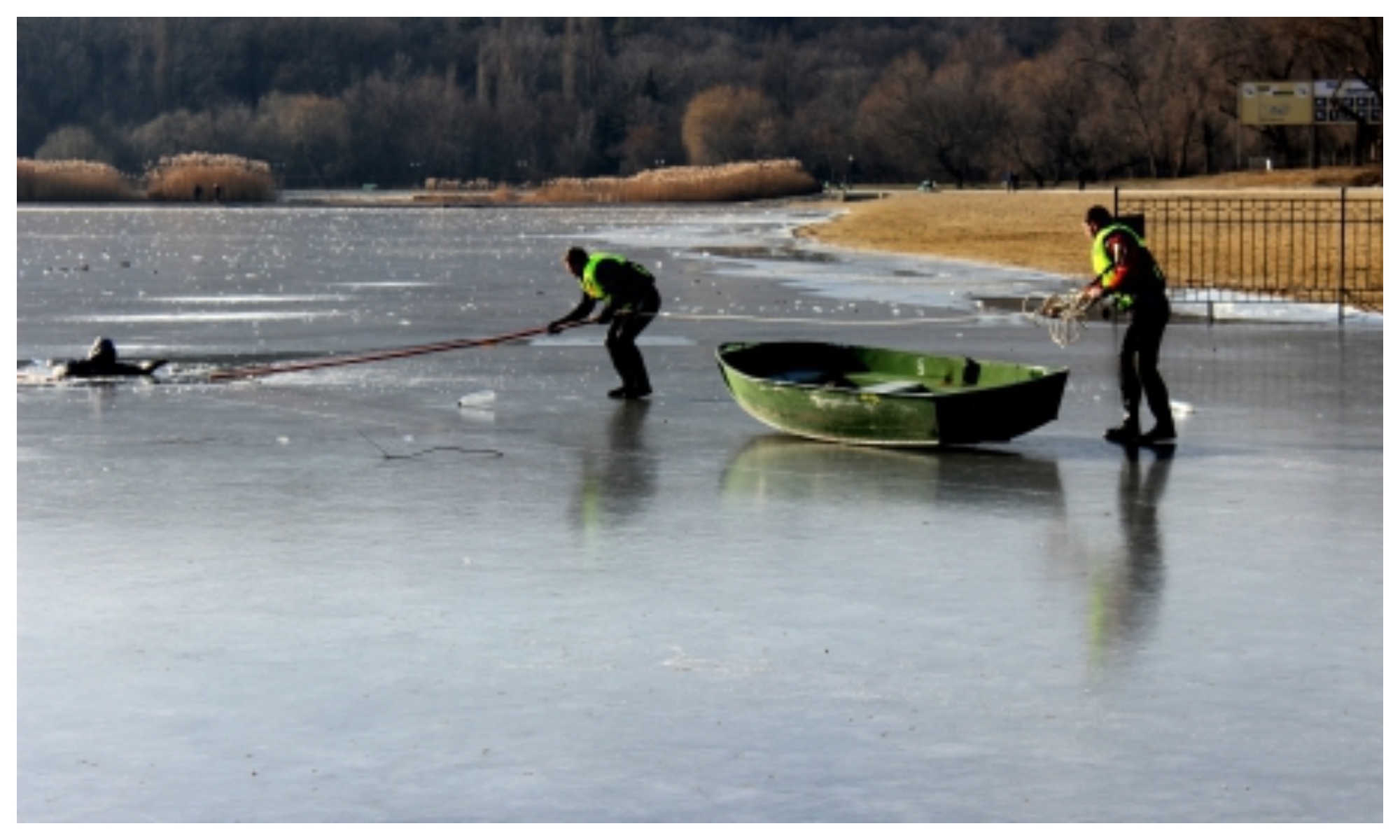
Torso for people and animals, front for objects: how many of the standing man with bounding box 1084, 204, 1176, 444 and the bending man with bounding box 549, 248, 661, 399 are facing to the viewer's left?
2

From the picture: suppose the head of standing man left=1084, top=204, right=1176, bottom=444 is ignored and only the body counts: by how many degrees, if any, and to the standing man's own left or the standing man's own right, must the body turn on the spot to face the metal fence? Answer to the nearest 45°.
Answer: approximately 90° to the standing man's own right

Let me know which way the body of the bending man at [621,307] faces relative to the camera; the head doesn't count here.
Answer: to the viewer's left

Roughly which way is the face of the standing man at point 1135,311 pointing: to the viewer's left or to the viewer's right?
to the viewer's left

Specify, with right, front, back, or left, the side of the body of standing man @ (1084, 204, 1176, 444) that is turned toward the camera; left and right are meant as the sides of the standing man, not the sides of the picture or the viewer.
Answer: left

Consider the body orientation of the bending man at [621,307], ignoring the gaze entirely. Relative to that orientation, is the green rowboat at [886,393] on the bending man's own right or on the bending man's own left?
on the bending man's own left

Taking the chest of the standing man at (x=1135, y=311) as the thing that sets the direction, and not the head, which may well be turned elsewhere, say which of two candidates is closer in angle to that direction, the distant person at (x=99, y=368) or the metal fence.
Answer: the distant person

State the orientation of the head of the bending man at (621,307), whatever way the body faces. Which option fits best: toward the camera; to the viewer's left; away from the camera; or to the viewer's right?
to the viewer's left
